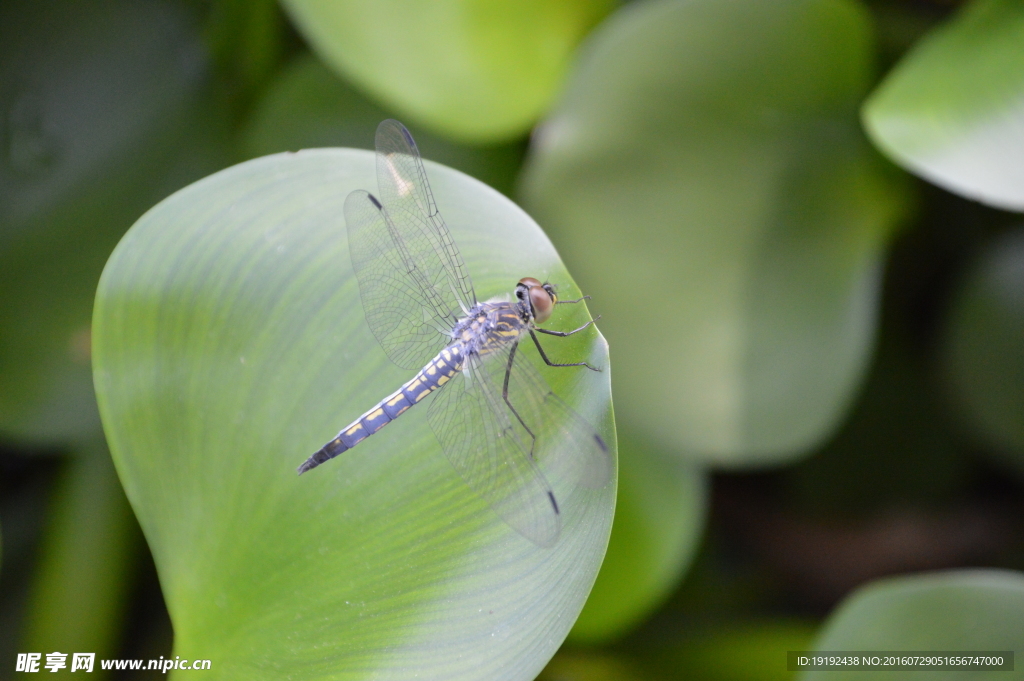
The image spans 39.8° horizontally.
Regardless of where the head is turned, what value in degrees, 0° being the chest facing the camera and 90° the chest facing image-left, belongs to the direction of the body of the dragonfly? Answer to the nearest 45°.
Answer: approximately 270°
